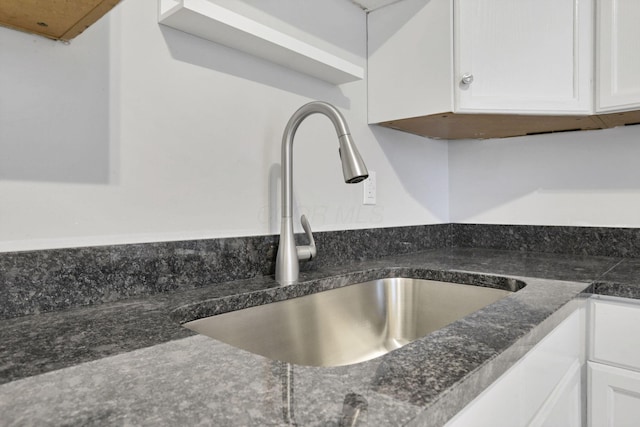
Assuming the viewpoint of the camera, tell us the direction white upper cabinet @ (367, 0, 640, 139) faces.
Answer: facing the viewer

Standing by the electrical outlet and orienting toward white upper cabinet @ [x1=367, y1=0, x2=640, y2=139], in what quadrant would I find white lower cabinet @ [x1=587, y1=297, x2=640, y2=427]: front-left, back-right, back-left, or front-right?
front-right

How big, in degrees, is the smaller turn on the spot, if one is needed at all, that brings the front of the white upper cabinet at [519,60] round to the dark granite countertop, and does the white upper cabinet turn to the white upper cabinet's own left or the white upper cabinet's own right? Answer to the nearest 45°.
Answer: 0° — it already faces it

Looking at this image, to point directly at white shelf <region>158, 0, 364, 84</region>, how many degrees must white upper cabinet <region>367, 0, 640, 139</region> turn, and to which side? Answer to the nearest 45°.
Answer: approximately 45° to its right
